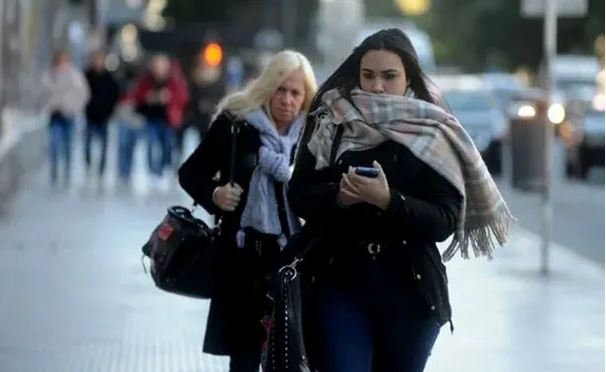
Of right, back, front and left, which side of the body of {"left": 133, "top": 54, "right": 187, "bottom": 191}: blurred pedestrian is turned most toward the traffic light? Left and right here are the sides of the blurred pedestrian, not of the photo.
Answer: back

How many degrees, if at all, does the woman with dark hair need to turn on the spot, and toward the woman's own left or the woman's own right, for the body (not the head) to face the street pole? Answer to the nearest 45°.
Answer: approximately 180°

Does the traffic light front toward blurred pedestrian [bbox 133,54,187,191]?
yes

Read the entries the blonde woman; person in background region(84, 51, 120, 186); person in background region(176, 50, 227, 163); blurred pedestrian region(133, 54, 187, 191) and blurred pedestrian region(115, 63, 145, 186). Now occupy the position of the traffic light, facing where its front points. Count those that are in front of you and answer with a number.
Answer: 5

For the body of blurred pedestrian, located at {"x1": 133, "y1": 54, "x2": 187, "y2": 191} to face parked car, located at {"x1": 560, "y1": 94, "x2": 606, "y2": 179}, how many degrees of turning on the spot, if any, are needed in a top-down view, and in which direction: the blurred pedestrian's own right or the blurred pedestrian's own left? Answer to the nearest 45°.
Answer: approximately 135° to the blurred pedestrian's own left

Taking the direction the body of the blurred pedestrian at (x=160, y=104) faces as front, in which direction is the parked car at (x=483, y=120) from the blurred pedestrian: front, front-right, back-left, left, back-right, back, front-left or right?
back-left

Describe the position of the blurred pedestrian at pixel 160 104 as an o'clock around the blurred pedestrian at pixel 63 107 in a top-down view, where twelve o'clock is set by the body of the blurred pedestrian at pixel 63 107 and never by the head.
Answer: the blurred pedestrian at pixel 160 104 is roughly at 9 o'clock from the blurred pedestrian at pixel 63 107.

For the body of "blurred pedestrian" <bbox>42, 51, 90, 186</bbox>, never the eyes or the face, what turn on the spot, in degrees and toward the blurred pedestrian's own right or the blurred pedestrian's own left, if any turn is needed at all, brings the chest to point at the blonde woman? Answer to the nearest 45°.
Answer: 0° — they already face them

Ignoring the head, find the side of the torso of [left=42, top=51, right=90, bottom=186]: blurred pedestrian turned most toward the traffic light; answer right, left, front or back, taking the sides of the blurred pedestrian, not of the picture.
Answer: back
